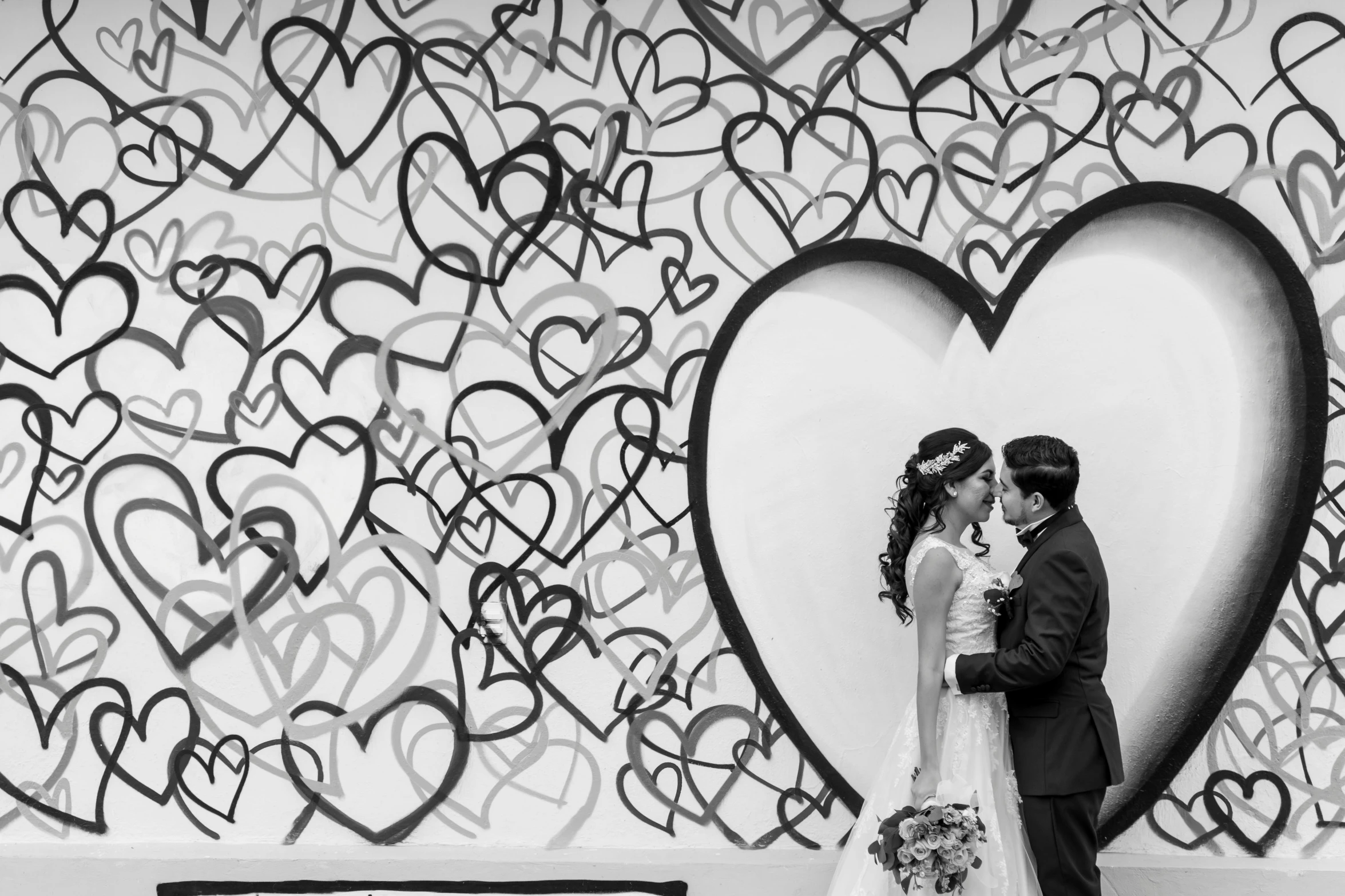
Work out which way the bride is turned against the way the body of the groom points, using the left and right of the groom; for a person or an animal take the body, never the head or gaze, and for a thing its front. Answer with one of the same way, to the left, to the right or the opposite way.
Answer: the opposite way

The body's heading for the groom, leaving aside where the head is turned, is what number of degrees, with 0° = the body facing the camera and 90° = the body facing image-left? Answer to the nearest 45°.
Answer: approximately 90°

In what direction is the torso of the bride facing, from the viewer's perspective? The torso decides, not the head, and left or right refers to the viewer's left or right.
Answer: facing to the right of the viewer

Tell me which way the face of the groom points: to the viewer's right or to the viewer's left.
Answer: to the viewer's left

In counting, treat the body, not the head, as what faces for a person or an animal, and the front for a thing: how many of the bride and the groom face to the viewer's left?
1
